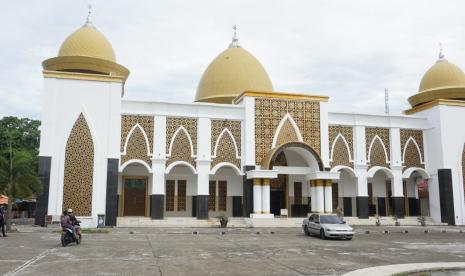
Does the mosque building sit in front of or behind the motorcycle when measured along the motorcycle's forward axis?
behind

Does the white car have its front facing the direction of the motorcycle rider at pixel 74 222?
no

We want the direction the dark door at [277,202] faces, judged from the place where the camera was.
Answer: facing the viewer

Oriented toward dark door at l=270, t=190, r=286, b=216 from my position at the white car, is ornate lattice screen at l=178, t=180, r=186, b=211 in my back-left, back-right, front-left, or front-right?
front-left

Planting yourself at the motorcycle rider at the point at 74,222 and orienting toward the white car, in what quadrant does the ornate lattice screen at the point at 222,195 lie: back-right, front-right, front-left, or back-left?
front-left

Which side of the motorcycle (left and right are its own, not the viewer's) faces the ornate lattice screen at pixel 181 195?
back

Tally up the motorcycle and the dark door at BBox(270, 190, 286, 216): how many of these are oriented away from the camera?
0

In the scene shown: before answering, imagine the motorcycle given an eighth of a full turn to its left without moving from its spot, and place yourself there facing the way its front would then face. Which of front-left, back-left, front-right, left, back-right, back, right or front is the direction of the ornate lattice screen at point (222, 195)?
back-left

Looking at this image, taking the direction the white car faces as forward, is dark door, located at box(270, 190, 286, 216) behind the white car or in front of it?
behind

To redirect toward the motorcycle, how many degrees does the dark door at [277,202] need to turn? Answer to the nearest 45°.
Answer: approximately 45° to its right

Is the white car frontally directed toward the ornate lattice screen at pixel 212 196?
no

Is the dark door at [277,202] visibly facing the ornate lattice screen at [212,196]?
no

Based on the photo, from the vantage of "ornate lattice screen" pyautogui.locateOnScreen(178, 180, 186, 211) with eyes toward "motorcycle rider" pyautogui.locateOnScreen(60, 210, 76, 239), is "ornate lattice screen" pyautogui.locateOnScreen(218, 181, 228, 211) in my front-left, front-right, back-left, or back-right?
back-left

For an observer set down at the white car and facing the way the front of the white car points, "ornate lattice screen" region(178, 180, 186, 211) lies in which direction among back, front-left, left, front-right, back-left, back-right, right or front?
back

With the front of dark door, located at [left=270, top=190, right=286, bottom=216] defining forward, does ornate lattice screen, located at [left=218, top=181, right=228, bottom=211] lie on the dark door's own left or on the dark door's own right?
on the dark door's own right

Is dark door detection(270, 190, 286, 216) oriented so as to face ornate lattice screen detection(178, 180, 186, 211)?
no
